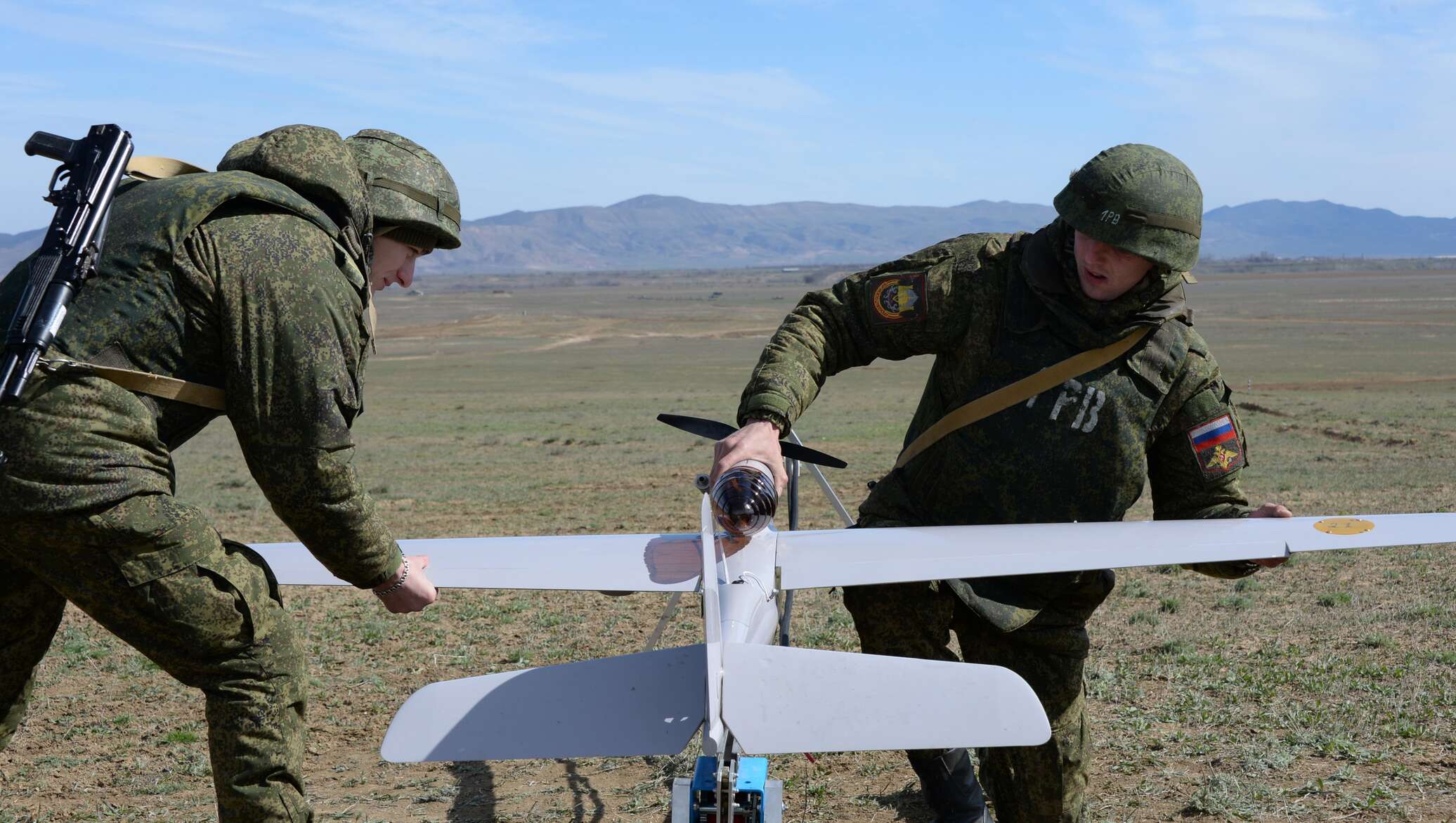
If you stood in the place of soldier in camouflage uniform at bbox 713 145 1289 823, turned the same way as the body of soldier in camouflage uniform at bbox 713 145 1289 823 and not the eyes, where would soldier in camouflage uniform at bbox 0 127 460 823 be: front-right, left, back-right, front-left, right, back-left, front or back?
front-right

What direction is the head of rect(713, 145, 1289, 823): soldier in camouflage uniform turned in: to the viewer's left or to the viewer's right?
to the viewer's left

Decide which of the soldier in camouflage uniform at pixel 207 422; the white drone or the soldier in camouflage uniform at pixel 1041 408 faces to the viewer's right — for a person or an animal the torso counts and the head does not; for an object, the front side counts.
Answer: the soldier in camouflage uniform at pixel 207 422

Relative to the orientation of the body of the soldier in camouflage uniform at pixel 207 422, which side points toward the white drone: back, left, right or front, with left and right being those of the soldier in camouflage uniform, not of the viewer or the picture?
front

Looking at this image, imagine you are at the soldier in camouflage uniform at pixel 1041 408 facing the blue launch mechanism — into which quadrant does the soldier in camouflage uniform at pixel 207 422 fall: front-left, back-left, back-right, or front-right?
front-right

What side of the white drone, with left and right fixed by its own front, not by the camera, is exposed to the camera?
back

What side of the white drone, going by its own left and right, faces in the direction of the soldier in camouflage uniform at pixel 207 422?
left

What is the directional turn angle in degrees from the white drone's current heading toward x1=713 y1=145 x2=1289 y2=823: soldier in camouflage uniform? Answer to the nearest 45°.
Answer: approximately 45° to its right

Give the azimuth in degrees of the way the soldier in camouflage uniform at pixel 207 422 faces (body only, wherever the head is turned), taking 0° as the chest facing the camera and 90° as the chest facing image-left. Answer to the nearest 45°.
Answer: approximately 270°

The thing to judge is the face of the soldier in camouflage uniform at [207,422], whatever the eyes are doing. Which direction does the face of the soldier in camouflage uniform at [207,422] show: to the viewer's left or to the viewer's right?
to the viewer's right

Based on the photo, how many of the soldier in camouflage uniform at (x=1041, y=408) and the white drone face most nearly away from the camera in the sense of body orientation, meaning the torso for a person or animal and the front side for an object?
1

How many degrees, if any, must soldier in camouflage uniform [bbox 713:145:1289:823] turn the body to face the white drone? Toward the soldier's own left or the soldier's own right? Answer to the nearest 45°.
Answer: approximately 45° to the soldier's own right
